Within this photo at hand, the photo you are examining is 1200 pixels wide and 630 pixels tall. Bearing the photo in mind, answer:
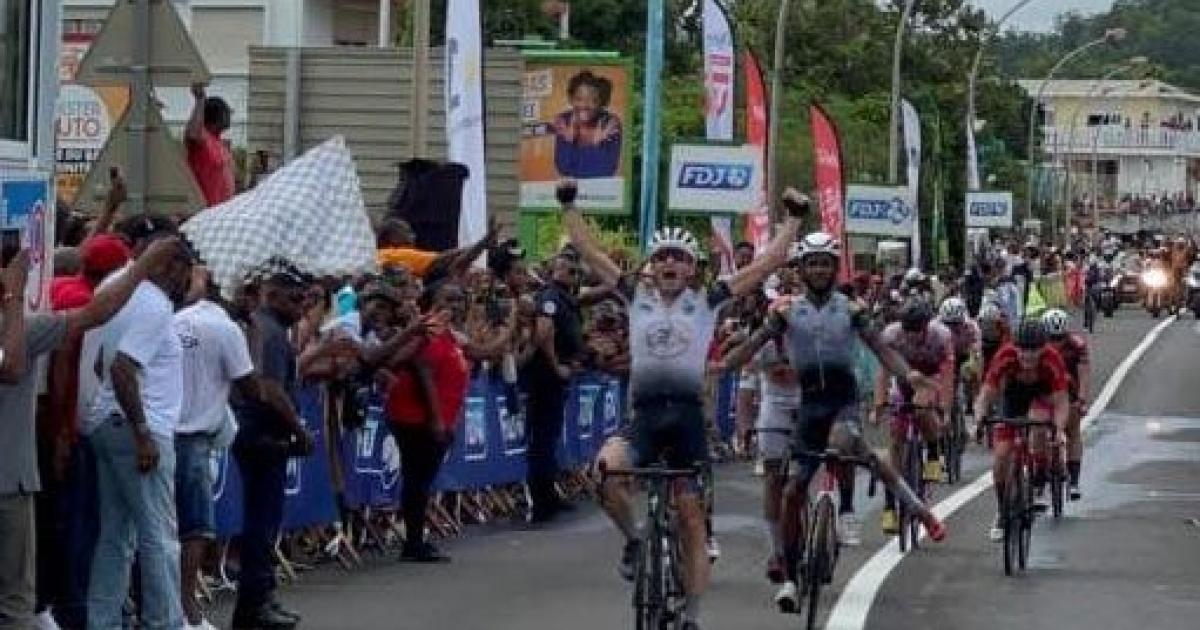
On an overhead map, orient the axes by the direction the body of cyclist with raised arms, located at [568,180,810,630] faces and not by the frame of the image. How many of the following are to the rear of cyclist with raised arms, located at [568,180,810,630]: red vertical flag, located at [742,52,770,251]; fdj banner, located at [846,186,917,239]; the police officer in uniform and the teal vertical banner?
4

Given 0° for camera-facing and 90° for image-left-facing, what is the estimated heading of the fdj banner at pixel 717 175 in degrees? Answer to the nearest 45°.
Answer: approximately 0°

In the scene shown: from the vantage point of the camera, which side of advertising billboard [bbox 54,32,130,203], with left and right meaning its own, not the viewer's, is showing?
front

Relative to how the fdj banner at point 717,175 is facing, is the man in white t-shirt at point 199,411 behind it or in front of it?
in front

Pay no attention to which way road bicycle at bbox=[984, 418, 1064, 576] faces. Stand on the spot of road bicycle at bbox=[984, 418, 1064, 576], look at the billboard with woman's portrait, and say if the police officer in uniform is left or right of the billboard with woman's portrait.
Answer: left

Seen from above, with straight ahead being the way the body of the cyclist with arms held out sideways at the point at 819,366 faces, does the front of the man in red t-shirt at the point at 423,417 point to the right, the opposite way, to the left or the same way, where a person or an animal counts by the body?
to the left

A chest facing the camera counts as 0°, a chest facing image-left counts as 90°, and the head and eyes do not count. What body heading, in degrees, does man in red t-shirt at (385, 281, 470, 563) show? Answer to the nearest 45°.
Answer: approximately 270°

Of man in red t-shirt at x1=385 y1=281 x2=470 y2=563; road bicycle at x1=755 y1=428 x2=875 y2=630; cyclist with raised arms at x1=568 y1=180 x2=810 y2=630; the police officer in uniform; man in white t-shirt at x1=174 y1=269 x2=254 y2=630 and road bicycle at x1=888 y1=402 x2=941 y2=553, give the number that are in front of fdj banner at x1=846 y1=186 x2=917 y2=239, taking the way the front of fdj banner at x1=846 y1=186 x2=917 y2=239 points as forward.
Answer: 6

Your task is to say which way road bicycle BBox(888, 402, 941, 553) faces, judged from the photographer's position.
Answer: facing the viewer

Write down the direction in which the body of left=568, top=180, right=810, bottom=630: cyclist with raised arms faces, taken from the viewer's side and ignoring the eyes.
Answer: toward the camera

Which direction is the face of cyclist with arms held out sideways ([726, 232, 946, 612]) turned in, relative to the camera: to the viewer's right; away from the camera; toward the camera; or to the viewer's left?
toward the camera

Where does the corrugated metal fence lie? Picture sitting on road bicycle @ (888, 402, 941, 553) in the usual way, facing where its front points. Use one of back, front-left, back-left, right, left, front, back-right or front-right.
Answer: back-right

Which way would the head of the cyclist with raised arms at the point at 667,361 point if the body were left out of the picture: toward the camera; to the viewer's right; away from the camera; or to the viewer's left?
toward the camera

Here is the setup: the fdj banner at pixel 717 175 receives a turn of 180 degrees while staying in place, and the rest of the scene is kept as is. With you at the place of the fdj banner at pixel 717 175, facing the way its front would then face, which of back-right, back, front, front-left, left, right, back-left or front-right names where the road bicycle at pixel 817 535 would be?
back

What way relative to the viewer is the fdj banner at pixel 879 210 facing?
toward the camera

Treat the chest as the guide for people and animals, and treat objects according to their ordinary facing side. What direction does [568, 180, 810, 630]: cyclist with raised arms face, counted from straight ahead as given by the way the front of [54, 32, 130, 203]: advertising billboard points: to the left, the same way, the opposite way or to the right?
the same way
